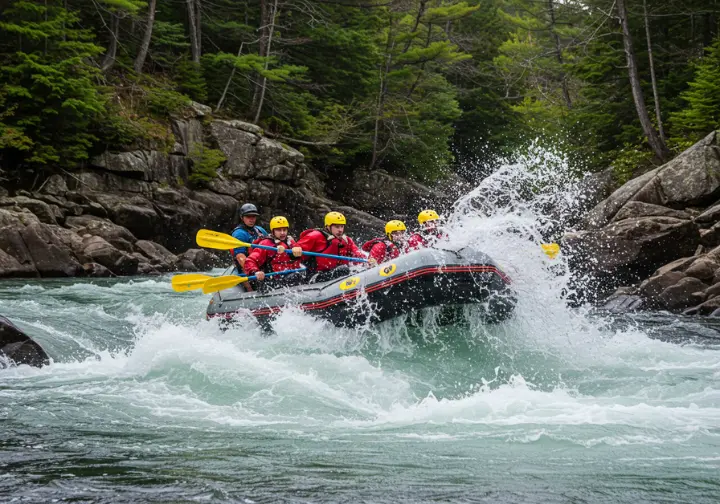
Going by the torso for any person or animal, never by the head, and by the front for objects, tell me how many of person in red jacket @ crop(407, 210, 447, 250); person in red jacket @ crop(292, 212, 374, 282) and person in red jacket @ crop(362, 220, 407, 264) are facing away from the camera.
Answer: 0

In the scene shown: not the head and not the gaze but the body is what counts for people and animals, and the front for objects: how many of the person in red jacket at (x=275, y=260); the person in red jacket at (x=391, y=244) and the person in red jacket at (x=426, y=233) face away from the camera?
0

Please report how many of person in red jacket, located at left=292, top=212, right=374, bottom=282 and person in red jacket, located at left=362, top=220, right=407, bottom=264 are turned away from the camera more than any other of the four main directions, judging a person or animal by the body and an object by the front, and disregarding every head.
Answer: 0
